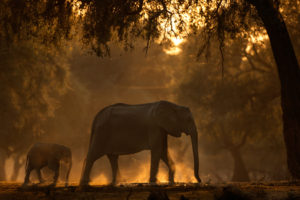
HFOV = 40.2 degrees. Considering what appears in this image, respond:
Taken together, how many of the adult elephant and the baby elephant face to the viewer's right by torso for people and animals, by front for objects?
2

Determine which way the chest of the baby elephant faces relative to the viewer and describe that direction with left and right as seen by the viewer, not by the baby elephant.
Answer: facing to the right of the viewer

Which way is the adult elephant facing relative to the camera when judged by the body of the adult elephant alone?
to the viewer's right

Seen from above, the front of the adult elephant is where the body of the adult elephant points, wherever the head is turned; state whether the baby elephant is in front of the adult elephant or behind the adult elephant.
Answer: behind

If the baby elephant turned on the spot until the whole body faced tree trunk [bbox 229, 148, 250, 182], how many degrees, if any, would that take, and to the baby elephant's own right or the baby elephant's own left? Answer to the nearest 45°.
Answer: approximately 45° to the baby elephant's own left

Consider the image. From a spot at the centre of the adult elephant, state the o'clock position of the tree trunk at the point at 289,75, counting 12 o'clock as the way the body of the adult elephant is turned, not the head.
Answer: The tree trunk is roughly at 1 o'clock from the adult elephant.

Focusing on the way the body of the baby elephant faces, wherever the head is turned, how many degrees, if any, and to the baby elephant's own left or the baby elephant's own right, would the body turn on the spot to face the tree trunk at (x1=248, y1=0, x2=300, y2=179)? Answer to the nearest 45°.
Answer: approximately 45° to the baby elephant's own right
